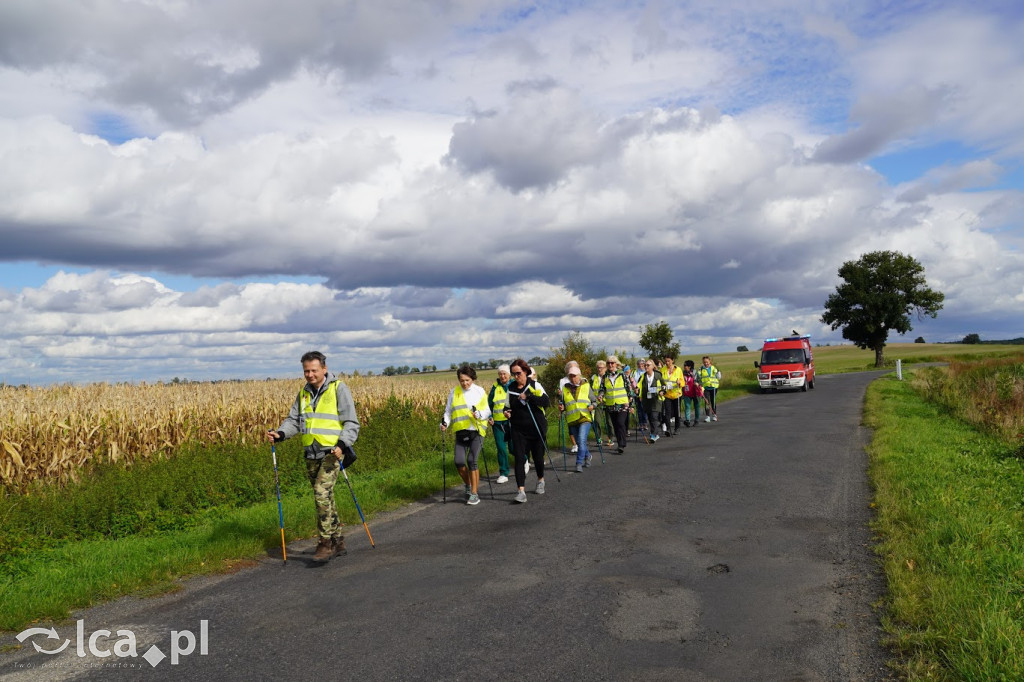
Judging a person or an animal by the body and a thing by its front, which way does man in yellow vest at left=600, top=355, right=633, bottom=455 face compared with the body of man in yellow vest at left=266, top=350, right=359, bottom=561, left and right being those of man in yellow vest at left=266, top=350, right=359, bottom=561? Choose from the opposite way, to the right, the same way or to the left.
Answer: the same way

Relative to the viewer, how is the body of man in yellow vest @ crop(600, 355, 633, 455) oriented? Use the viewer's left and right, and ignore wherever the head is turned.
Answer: facing the viewer and to the left of the viewer

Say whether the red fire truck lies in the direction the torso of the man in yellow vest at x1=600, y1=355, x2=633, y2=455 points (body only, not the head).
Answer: no

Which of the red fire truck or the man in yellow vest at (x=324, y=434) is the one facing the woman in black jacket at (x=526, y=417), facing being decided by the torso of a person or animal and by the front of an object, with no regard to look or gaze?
the red fire truck

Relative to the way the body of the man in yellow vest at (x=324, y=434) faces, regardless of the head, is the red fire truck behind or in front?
behind

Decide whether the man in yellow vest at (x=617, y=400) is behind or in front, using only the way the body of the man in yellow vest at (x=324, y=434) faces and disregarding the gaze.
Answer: behind

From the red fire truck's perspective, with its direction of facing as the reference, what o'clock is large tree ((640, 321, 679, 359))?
The large tree is roughly at 4 o'clock from the red fire truck.

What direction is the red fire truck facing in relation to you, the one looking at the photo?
facing the viewer

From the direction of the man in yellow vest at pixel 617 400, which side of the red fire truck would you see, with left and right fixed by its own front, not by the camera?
front

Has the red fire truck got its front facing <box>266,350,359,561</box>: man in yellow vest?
yes

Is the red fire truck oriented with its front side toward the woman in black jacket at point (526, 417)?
yes

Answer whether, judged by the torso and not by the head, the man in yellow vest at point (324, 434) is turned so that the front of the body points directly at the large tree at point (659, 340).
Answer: no

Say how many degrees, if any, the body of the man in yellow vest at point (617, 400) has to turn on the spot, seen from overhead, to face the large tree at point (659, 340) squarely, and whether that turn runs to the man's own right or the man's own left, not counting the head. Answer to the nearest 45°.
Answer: approximately 135° to the man's own right
